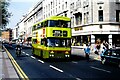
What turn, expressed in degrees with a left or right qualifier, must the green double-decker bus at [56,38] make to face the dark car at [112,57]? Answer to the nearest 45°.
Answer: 0° — it already faces it

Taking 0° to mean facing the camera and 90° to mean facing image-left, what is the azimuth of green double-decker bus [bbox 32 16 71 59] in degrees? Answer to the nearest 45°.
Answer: approximately 315°
